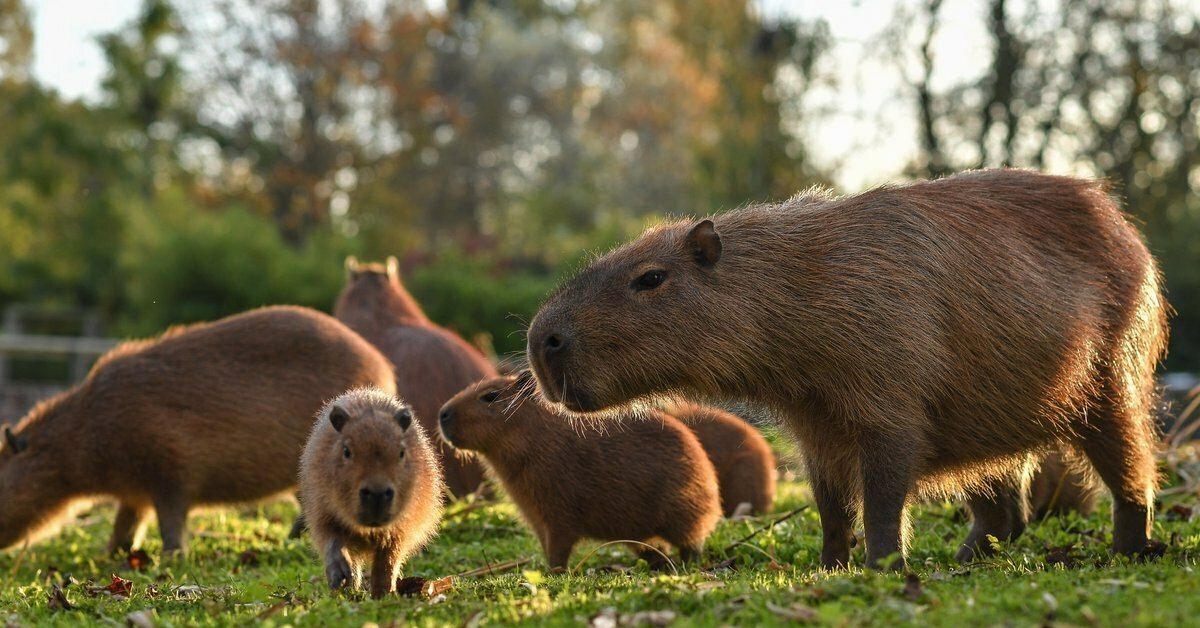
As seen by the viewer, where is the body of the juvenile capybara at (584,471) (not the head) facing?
to the viewer's left

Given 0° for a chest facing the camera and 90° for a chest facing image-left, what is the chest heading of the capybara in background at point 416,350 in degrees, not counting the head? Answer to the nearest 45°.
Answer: approximately 135°

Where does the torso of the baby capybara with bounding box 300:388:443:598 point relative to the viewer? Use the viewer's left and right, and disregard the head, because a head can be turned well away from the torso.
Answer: facing the viewer

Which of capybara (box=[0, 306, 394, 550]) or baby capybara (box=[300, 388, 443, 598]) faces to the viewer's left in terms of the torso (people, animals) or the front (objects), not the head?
the capybara

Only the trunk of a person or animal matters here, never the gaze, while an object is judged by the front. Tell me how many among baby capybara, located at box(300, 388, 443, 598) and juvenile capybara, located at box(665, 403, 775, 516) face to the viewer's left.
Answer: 1

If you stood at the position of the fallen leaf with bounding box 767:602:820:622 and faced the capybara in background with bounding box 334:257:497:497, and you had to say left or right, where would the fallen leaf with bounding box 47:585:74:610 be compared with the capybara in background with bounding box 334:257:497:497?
left

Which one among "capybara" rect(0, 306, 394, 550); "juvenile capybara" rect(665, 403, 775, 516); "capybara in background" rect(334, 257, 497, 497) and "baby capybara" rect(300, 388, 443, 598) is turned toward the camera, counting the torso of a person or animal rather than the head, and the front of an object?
the baby capybara

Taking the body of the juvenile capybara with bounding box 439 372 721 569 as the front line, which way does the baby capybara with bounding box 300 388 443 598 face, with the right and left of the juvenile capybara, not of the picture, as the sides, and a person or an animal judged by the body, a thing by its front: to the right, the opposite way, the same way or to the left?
to the left

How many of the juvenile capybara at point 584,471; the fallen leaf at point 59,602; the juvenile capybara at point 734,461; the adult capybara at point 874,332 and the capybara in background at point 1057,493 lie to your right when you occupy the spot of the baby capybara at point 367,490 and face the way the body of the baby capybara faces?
1

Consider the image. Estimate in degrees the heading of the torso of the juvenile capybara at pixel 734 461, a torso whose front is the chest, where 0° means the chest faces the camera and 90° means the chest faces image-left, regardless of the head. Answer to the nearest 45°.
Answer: approximately 90°

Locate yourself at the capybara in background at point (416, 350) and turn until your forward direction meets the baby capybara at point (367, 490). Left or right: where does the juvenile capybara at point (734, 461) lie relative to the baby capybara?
left

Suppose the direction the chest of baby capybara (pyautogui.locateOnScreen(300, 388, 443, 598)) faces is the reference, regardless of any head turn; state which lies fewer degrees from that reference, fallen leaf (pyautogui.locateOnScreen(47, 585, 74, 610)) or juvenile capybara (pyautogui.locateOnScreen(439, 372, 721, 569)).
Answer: the fallen leaf

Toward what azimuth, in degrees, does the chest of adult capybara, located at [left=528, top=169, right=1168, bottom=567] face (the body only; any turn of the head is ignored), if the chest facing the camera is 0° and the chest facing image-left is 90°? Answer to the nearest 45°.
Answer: approximately 90°

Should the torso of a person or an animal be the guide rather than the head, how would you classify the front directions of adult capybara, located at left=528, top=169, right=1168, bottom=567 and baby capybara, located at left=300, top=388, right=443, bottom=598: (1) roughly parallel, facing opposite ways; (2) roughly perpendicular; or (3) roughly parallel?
roughly perpendicular
